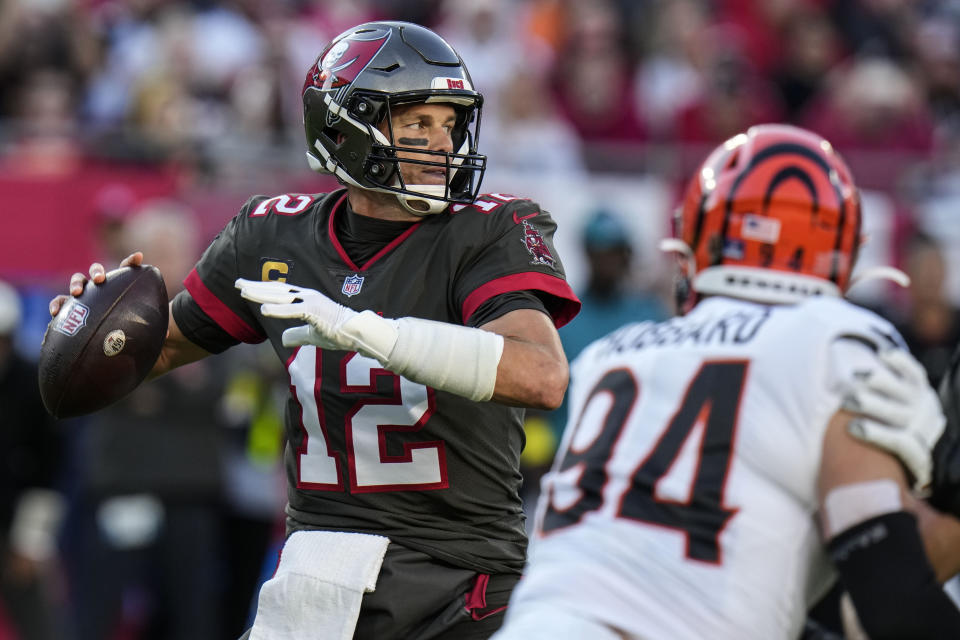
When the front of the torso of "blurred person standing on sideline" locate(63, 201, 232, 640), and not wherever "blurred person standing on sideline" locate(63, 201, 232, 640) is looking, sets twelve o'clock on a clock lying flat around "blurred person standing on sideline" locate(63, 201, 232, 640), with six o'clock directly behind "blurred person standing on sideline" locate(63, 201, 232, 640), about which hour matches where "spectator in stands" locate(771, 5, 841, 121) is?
"spectator in stands" locate(771, 5, 841, 121) is roughly at 8 o'clock from "blurred person standing on sideline" locate(63, 201, 232, 640).

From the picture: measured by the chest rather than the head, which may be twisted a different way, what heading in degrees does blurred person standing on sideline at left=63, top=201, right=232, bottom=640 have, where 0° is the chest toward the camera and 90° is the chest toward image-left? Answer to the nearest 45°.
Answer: approximately 0°

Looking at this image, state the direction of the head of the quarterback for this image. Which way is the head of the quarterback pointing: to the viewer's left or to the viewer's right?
to the viewer's right

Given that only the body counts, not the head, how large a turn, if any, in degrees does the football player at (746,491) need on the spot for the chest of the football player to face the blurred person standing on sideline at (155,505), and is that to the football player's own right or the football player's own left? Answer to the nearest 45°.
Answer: approximately 90° to the football player's own left

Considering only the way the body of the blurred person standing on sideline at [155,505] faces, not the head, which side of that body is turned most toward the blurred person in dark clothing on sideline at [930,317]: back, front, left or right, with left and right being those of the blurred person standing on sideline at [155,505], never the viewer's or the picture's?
left

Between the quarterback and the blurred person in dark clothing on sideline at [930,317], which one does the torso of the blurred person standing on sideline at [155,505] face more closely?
the quarterback

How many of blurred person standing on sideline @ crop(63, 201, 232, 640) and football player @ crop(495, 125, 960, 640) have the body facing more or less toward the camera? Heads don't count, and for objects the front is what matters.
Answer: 1
